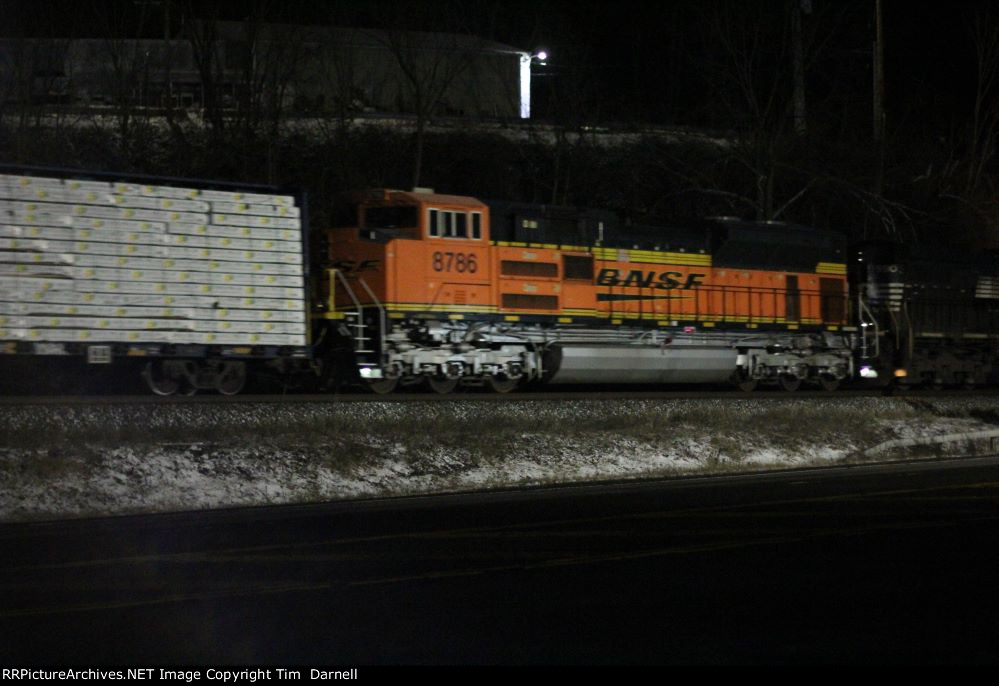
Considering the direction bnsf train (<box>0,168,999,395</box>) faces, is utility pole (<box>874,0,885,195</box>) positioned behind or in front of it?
behind

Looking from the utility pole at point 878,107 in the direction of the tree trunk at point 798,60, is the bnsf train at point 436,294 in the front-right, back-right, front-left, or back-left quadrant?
front-left

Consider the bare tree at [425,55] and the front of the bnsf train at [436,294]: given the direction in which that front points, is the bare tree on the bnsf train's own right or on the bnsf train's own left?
on the bnsf train's own right

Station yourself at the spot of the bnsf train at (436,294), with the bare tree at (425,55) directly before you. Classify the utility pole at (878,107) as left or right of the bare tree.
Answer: right

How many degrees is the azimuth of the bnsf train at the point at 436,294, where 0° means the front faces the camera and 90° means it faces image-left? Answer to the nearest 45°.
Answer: approximately 45°
